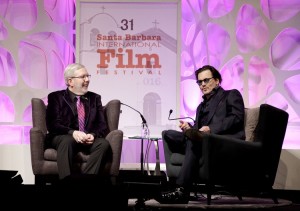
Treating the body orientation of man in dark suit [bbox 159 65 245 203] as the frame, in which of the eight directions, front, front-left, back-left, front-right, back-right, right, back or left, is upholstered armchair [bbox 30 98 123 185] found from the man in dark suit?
front-right

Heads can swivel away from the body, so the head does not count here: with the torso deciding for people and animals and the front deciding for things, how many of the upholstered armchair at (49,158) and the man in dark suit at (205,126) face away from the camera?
0

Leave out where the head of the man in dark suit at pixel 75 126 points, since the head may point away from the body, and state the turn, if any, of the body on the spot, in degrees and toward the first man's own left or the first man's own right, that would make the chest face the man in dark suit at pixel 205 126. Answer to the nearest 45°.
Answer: approximately 90° to the first man's own left

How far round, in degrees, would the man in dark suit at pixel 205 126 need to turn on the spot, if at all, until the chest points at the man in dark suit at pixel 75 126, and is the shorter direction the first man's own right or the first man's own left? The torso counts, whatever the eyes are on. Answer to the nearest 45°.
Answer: approximately 45° to the first man's own right

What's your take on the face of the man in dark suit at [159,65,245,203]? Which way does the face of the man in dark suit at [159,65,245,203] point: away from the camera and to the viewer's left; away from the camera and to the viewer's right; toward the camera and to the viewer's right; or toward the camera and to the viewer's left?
toward the camera and to the viewer's left

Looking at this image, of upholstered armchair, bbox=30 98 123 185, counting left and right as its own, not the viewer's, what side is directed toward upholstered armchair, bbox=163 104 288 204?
left

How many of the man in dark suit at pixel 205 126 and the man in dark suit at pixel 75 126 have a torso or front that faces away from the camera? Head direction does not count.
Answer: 0

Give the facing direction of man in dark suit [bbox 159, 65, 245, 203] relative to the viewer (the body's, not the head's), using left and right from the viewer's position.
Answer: facing the viewer and to the left of the viewer

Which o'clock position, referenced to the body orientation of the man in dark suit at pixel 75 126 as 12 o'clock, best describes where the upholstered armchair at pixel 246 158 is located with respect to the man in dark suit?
The upholstered armchair is roughly at 10 o'clock from the man in dark suit.

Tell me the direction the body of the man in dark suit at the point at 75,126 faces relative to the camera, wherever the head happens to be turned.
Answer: toward the camera

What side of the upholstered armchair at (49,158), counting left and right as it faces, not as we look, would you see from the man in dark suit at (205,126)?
left
